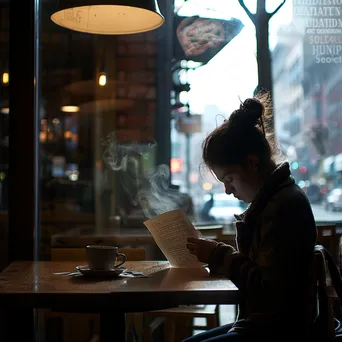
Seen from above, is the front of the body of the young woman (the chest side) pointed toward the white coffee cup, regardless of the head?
yes

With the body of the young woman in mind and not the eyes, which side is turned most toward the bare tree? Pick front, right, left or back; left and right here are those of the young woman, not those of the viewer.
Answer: right

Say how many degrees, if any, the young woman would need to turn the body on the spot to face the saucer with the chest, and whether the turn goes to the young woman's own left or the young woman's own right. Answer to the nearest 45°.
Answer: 0° — they already face it

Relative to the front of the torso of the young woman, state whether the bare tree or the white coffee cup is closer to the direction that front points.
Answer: the white coffee cup

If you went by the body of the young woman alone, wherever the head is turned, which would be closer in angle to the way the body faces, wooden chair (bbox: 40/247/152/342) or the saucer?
the saucer

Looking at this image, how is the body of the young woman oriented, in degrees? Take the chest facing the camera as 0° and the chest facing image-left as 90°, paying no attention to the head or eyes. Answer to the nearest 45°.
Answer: approximately 90°

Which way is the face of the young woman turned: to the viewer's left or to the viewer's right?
to the viewer's left
